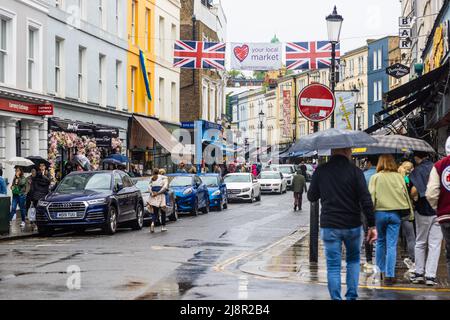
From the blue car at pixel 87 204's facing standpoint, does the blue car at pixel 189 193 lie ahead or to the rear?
to the rear

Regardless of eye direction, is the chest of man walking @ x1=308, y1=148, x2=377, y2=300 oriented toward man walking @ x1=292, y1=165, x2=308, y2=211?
yes

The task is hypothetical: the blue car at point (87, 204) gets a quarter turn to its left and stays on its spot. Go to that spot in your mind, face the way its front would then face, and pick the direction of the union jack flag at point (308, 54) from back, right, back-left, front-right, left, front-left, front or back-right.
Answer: left

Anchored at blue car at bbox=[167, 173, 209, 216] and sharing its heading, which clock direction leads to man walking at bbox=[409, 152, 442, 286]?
The man walking is roughly at 10 o'clock from the blue car.

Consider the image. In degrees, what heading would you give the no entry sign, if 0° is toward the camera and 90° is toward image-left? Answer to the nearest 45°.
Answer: approximately 0°

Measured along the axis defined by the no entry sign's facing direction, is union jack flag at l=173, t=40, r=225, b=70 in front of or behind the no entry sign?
behind

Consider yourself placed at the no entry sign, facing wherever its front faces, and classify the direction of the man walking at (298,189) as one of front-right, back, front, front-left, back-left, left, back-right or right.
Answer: back

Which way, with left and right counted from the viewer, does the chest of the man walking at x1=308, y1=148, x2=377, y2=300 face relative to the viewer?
facing away from the viewer

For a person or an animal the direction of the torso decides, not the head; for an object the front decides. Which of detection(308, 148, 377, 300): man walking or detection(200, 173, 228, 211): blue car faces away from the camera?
the man walking
